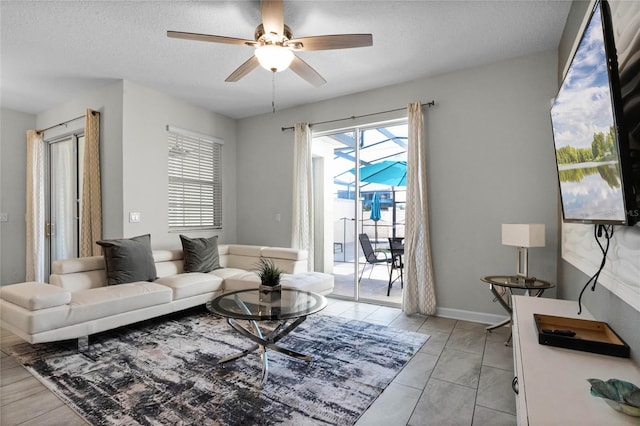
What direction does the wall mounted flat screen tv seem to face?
to the viewer's left

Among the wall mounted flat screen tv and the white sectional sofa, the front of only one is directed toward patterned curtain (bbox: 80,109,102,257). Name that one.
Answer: the wall mounted flat screen tv

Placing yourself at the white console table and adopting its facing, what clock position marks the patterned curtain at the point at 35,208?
The patterned curtain is roughly at 12 o'clock from the white console table.

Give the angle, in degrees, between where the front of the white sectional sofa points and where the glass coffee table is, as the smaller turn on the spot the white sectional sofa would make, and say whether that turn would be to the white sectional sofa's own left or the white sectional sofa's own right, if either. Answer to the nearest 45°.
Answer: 0° — it already faces it

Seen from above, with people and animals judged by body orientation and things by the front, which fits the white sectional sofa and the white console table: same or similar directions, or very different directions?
very different directions

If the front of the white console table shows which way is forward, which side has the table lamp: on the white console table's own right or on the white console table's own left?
on the white console table's own right

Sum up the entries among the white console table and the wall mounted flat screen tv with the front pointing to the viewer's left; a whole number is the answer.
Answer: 2

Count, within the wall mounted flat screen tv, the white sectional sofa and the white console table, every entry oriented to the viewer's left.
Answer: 2

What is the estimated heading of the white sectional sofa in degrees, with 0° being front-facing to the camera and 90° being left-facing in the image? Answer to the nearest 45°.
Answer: approximately 315°

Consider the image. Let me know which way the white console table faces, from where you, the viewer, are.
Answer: facing to the left of the viewer

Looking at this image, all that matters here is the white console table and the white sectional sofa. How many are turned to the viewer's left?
1
